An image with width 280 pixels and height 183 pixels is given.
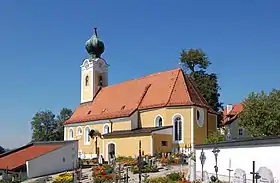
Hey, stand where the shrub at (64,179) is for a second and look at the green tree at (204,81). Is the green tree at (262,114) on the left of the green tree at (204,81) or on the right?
right

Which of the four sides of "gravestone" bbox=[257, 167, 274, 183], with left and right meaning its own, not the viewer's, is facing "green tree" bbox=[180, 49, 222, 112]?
back

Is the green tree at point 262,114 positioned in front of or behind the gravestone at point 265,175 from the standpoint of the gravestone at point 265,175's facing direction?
behind

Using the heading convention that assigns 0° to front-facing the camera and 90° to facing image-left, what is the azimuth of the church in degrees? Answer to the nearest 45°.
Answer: approximately 135°

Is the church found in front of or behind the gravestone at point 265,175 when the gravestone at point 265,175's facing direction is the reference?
behind

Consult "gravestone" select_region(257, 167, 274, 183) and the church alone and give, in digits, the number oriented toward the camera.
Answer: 1

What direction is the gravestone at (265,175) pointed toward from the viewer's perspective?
toward the camera
